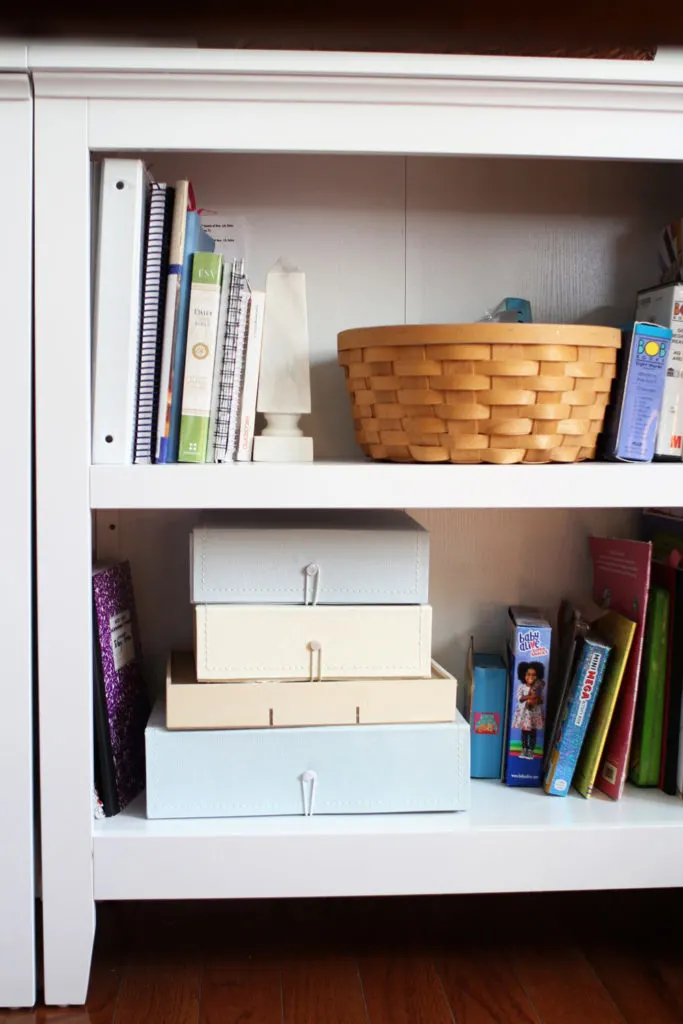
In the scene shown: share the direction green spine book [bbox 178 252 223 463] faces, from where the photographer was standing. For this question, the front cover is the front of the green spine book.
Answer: facing to the right of the viewer

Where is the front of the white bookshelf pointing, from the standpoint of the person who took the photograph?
facing the viewer

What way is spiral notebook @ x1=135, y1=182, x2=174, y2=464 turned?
to the viewer's right
